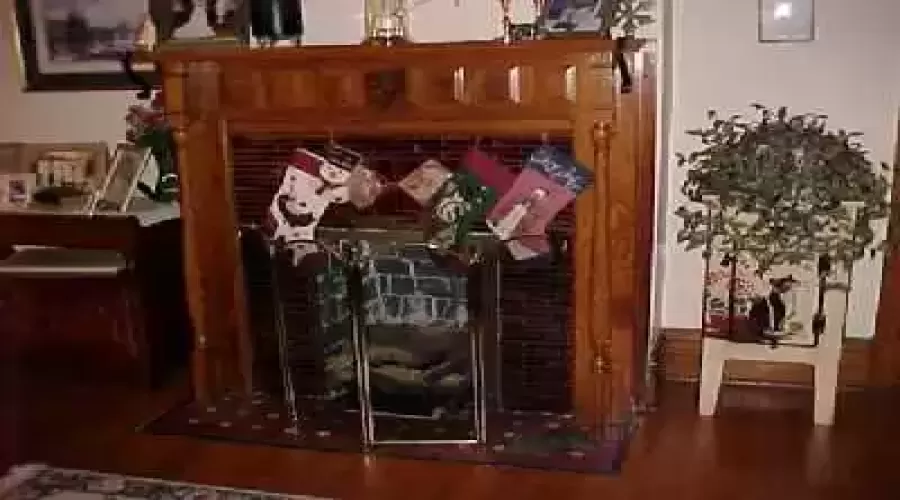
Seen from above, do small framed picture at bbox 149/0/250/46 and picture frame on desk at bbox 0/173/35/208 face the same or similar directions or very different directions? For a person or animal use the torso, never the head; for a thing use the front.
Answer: same or similar directions

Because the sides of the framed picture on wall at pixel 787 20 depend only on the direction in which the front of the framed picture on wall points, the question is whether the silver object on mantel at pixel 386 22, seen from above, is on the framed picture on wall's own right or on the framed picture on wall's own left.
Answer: on the framed picture on wall's own right

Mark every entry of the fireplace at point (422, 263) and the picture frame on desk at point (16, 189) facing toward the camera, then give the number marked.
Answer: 2

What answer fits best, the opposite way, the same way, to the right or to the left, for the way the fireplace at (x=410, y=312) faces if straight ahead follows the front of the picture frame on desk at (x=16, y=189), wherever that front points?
the same way

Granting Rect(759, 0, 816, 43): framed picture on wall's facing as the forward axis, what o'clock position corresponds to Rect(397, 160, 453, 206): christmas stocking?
The christmas stocking is roughly at 2 o'clock from the framed picture on wall.

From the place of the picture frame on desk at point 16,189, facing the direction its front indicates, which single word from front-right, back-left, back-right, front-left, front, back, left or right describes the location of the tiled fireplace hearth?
front-left

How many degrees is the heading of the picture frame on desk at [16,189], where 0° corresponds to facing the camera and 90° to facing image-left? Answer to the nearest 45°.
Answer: approximately 0°

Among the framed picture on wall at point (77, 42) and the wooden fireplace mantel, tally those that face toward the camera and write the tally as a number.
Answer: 2

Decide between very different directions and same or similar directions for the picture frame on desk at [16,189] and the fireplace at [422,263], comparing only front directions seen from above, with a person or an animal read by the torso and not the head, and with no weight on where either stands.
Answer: same or similar directions

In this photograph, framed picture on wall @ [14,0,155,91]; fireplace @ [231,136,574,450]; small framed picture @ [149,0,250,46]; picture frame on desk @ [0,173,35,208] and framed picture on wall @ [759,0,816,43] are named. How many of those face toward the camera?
5

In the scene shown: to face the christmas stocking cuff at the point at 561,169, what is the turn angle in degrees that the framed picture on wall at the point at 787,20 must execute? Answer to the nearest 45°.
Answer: approximately 45° to its right

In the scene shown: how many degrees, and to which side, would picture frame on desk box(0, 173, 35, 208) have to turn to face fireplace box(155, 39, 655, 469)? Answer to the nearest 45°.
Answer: approximately 45° to its left

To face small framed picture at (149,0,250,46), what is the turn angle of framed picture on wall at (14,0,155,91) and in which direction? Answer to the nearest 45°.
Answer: approximately 45° to its left

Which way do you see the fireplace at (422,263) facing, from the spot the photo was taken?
facing the viewer

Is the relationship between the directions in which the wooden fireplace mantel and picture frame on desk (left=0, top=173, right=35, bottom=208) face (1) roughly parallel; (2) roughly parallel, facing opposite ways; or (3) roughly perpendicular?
roughly parallel

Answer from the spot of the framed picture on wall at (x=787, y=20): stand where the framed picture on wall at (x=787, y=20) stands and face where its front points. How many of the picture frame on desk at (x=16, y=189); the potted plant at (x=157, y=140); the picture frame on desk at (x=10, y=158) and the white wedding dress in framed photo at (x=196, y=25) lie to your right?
4

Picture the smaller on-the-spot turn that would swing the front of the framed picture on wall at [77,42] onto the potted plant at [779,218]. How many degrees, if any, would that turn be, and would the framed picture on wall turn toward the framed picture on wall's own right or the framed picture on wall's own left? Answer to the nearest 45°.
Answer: approximately 45° to the framed picture on wall's own left

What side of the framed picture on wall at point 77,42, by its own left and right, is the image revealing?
front
